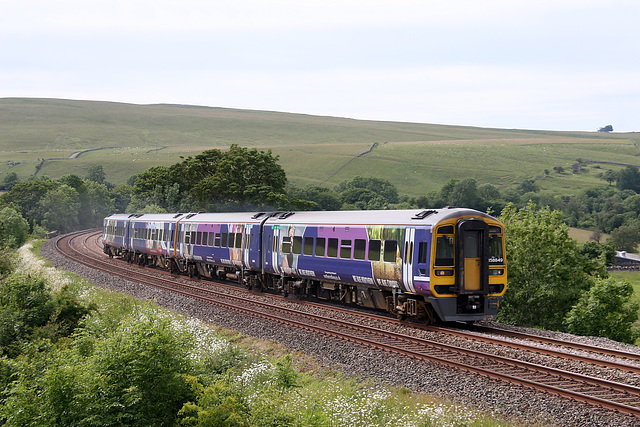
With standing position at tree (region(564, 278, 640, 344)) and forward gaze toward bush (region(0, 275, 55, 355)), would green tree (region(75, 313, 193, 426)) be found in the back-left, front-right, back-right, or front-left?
front-left

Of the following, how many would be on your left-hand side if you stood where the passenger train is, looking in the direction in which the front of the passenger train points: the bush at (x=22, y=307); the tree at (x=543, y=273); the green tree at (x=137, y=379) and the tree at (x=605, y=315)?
2

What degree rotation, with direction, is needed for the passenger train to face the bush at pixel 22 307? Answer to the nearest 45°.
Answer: approximately 135° to its right

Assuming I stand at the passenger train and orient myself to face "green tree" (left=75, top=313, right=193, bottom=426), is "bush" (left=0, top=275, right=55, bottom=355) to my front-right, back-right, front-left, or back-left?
front-right

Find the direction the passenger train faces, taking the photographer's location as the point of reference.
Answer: facing the viewer and to the right of the viewer

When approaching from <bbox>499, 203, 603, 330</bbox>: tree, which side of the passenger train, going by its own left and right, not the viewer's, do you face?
front

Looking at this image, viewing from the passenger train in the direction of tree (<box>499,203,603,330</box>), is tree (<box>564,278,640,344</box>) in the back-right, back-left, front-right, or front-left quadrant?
front-right

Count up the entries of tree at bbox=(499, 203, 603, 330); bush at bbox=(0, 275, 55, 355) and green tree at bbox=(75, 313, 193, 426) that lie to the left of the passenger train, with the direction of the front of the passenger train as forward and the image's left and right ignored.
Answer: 1

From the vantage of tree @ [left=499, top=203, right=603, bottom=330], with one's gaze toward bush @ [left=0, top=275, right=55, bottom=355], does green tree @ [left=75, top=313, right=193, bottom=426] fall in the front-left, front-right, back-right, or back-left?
front-left

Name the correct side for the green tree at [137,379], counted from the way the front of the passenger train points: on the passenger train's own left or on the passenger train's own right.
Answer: on the passenger train's own right

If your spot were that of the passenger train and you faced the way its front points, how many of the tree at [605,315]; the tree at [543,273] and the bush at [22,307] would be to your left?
2
